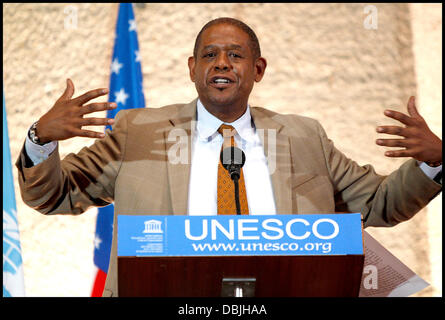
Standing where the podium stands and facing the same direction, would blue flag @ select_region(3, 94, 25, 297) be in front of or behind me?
behind

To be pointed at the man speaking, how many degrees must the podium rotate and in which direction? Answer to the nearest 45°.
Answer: approximately 180°

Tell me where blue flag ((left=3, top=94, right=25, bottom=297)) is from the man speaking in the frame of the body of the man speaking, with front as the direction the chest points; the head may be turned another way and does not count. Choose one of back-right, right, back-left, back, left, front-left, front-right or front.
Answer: back-right

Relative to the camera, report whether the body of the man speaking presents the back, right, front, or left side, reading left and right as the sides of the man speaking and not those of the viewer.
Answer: front

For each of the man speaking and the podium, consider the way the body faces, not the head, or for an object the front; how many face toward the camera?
2

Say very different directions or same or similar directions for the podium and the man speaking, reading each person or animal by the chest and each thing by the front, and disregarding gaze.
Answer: same or similar directions

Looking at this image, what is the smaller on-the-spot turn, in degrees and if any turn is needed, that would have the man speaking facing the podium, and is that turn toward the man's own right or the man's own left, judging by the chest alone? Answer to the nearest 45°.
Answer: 0° — they already face it

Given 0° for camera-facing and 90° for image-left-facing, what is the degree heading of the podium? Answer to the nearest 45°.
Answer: approximately 0°
